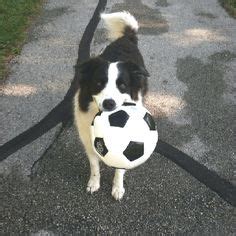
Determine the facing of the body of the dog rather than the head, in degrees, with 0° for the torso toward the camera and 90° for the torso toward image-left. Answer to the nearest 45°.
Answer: approximately 0°
